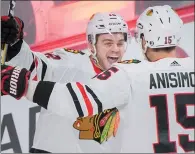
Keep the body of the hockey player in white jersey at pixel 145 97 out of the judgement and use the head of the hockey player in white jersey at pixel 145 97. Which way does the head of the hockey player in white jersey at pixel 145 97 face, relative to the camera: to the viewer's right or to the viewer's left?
to the viewer's left

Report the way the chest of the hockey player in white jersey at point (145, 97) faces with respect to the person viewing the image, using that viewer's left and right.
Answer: facing away from the viewer and to the left of the viewer

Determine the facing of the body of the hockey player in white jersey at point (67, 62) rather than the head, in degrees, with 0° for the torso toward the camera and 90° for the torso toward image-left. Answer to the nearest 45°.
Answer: approximately 315°
